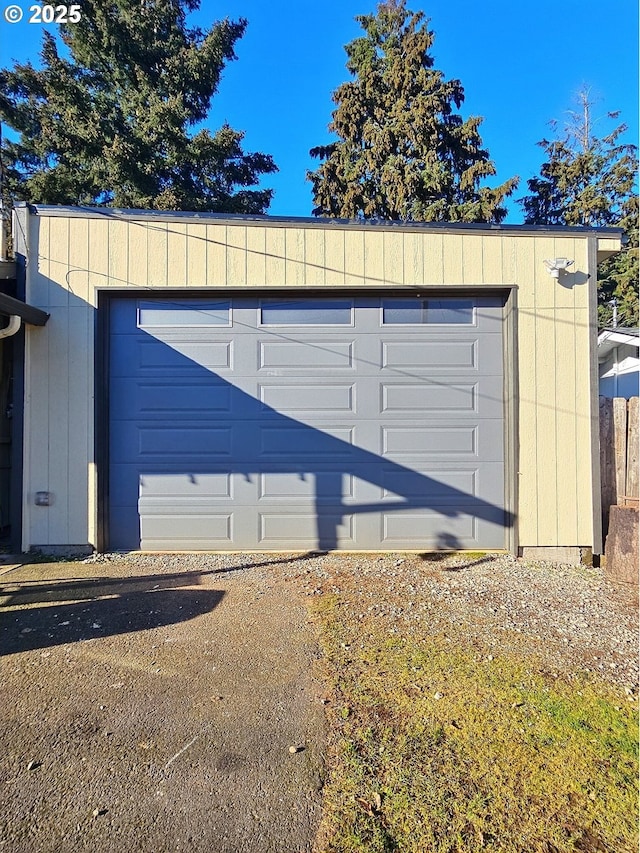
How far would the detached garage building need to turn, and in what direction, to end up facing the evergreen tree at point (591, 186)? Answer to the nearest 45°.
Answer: approximately 135° to its left

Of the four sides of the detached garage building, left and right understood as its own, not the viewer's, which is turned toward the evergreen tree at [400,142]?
back

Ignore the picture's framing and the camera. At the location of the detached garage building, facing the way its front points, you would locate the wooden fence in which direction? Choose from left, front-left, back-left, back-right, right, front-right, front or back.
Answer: left

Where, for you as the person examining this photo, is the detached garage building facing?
facing the viewer

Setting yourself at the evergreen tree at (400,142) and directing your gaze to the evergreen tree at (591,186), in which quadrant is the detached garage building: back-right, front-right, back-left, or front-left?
back-right

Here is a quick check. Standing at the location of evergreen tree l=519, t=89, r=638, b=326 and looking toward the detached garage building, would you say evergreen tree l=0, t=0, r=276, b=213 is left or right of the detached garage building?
right

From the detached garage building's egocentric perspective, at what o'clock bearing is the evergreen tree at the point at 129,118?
The evergreen tree is roughly at 5 o'clock from the detached garage building.

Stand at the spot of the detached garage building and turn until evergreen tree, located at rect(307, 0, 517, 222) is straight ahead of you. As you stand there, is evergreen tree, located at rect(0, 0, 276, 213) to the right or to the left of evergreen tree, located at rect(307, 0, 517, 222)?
left

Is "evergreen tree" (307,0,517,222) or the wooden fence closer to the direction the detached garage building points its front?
the wooden fence
